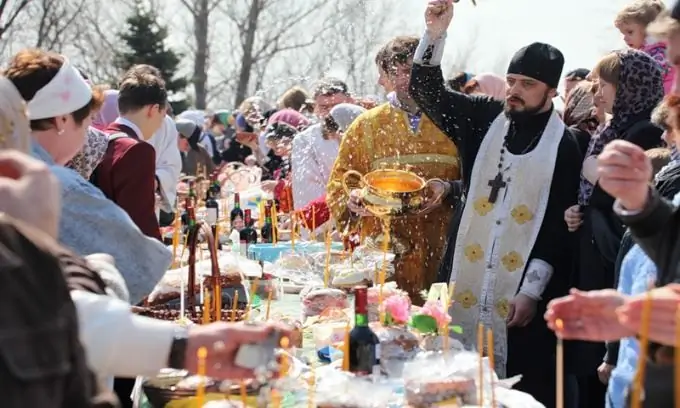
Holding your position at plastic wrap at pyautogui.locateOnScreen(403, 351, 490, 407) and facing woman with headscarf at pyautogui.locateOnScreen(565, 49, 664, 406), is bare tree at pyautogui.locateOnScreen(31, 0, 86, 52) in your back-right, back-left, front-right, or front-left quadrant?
front-left

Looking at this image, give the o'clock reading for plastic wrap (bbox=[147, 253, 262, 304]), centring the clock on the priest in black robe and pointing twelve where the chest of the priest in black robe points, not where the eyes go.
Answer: The plastic wrap is roughly at 1 o'clock from the priest in black robe.

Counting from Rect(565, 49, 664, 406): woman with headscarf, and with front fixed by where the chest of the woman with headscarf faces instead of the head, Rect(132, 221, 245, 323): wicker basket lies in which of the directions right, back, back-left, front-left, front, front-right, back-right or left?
front-left

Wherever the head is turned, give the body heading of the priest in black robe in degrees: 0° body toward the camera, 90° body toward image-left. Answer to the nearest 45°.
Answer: approximately 45°

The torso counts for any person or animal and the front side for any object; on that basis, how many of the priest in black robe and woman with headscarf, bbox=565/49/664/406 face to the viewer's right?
0

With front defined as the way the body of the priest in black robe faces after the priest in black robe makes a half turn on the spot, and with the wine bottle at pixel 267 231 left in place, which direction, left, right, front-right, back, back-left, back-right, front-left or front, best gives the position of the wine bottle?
left

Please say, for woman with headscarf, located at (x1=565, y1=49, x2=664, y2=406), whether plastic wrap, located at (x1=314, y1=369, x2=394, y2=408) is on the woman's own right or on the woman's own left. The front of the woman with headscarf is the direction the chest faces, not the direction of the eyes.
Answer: on the woman's own left

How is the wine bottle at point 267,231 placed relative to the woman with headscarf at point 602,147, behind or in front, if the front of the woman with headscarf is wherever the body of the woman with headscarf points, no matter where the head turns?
in front

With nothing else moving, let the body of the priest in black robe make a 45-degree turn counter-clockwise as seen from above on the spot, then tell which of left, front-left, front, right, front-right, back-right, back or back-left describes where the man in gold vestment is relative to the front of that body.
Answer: back-right

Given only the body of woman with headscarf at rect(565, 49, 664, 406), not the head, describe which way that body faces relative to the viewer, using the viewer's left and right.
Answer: facing to the left of the viewer

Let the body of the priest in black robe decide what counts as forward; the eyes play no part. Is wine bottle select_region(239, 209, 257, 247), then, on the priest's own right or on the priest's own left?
on the priest's own right
